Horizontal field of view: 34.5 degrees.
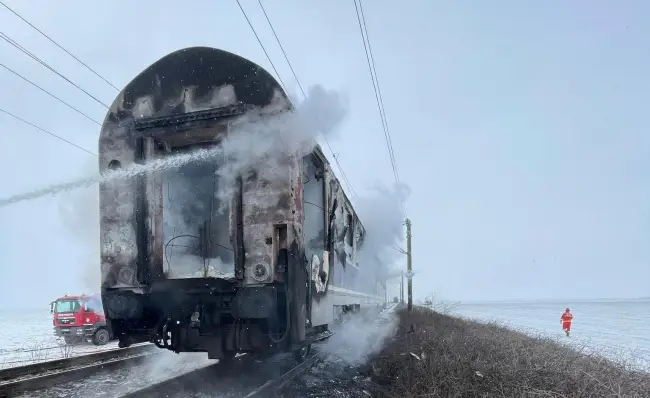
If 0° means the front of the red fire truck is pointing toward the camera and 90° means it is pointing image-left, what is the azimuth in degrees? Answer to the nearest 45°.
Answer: approximately 45°

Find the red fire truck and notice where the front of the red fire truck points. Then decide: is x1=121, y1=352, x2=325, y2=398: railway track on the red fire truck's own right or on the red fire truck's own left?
on the red fire truck's own left

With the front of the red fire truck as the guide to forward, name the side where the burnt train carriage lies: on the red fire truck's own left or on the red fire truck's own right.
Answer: on the red fire truck's own left
